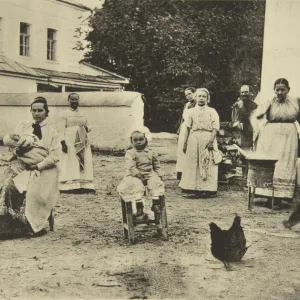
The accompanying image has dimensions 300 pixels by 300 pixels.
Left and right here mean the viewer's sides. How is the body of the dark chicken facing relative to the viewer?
facing to the right of the viewer

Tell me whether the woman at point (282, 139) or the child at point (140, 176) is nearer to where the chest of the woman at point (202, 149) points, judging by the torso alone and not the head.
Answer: the child

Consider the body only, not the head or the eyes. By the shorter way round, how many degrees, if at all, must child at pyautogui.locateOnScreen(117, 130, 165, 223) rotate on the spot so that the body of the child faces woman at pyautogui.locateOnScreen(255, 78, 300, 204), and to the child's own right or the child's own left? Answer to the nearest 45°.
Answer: approximately 135° to the child's own left

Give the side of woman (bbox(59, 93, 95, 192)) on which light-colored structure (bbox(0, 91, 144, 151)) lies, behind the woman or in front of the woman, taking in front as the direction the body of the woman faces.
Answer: behind

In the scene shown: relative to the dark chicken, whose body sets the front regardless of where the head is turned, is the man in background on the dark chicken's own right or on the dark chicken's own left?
on the dark chicken's own left

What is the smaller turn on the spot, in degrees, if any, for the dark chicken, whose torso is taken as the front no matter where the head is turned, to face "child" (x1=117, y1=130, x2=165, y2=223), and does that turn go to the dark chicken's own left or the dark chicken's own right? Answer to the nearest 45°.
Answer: approximately 135° to the dark chicken's own left
